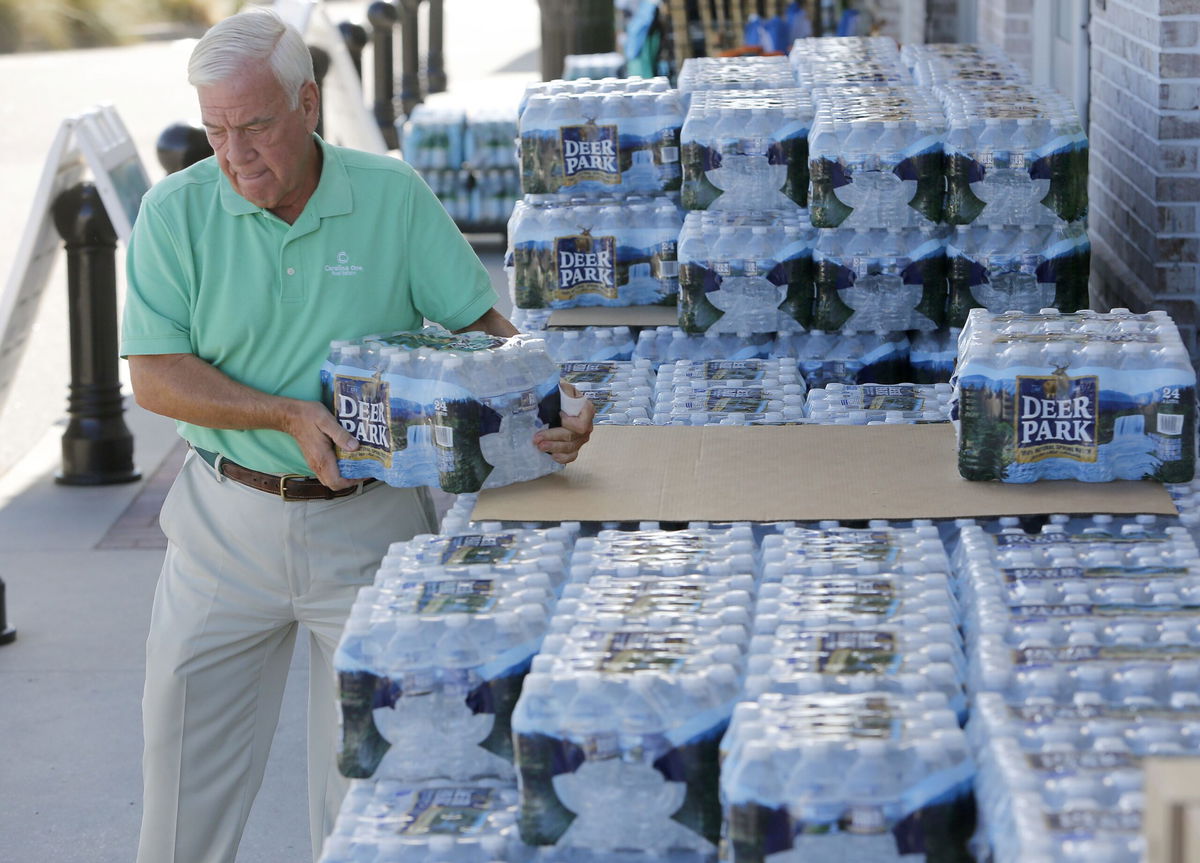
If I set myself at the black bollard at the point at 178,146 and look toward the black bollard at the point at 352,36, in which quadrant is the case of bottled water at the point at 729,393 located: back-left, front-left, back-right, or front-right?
back-right

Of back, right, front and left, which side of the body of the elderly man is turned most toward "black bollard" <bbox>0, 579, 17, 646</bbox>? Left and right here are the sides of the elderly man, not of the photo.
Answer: back

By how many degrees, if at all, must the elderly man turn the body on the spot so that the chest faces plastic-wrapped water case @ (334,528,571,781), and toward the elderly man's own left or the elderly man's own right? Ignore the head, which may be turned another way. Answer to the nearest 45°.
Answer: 0° — they already face it

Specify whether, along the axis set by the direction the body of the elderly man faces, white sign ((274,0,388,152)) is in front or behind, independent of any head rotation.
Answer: behind

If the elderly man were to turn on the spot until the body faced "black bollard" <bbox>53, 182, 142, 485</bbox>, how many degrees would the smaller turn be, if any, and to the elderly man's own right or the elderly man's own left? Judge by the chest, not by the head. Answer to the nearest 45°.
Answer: approximately 180°

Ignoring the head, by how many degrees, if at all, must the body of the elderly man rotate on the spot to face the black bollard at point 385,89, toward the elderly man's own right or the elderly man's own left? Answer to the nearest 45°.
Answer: approximately 180°

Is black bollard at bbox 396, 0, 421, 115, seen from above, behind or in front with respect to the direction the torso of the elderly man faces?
behind

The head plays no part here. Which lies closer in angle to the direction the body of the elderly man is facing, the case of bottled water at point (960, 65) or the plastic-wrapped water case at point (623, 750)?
the plastic-wrapped water case

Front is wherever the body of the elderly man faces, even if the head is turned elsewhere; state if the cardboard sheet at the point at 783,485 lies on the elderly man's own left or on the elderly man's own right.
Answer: on the elderly man's own left
